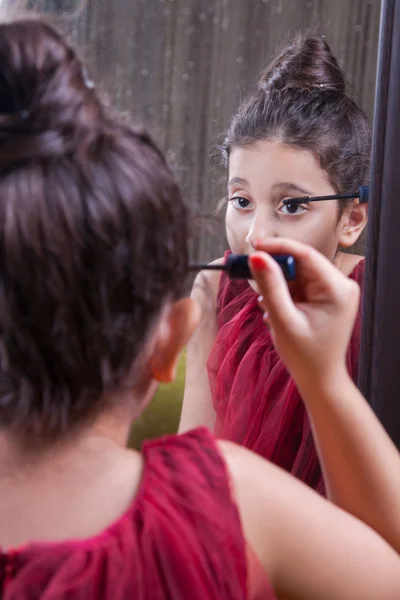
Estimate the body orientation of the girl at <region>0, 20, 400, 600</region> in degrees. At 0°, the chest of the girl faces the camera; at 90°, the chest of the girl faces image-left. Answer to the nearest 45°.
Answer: approximately 180°

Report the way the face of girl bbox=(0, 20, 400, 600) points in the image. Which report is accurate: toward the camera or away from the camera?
away from the camera
